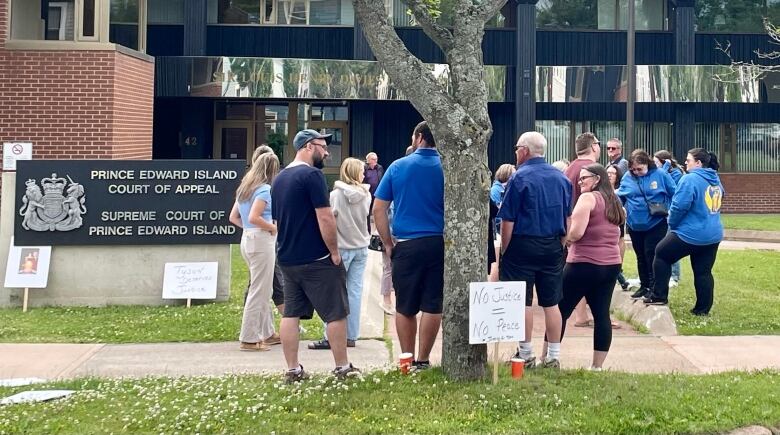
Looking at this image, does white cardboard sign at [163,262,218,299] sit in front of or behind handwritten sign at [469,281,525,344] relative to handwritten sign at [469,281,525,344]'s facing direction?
behind

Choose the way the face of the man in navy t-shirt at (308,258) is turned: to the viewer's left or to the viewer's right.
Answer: to the viewer's right

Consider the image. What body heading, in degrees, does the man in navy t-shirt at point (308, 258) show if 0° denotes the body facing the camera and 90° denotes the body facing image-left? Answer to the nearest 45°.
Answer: approximately 225°

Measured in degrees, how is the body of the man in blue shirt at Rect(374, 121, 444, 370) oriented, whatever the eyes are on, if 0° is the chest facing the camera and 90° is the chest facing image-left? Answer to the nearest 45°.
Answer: approximately 180°

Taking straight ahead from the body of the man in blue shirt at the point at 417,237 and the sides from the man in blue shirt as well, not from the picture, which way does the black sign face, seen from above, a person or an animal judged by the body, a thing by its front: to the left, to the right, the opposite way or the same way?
the opposite way

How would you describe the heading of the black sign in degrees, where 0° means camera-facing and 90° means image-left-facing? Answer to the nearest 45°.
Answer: approximately 0°

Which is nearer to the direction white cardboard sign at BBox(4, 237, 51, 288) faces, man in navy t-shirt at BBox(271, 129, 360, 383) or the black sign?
the man in navy t-shirt

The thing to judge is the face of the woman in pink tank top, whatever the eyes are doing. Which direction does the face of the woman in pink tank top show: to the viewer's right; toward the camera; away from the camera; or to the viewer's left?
to the viewer's left

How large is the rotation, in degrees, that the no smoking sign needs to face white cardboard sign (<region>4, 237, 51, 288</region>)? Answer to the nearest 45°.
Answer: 0° — it already faces it

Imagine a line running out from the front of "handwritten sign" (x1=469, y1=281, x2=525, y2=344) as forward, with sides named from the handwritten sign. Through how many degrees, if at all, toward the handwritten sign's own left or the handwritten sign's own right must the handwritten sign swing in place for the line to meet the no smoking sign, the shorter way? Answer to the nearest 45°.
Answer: approximately 135° to the handwritten sign's own right
